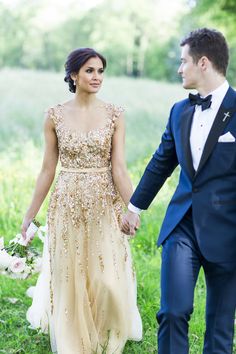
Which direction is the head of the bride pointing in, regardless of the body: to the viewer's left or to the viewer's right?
to the viewer's right

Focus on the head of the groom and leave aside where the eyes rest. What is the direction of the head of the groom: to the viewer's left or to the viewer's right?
to the viewer's left

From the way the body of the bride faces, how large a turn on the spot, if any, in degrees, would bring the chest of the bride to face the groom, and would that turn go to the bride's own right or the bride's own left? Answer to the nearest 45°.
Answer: approximately 45° to the bride's own left

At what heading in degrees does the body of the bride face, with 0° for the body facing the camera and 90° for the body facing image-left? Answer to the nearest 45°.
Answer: approximately 0°
